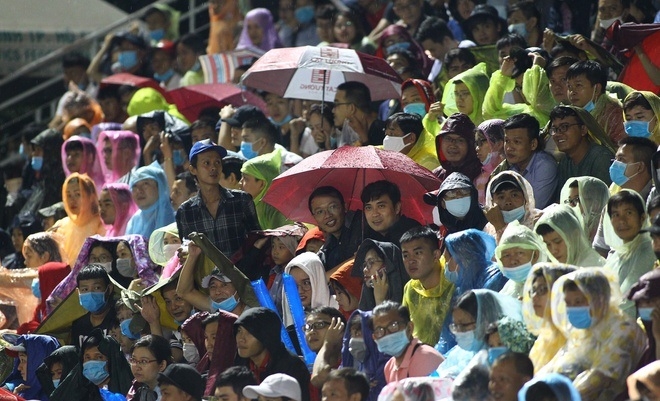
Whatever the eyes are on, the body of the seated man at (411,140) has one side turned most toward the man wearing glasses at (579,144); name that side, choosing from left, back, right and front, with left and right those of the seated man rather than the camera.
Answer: left

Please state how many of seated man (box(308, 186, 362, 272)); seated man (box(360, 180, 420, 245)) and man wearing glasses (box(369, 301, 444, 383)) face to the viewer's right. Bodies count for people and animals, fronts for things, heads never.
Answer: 0

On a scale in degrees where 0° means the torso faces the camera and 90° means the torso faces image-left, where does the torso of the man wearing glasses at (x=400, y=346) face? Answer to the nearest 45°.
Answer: approximately 45°

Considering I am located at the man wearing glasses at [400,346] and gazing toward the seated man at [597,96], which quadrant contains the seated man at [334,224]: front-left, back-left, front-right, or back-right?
front-left

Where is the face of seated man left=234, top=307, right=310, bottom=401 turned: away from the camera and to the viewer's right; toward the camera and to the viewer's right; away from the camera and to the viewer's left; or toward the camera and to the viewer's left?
toward the camera and to the viewer's left

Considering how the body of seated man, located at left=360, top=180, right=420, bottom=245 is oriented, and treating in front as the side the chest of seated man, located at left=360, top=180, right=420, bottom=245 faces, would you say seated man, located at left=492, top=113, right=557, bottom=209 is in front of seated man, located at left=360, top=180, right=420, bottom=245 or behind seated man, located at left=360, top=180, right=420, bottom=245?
behind

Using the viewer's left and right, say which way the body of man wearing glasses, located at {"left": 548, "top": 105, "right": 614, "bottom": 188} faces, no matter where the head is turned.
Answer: facing the viewer and to the left of the viewer

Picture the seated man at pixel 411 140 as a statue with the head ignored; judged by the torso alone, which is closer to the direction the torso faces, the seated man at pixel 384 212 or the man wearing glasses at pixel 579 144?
the seated man

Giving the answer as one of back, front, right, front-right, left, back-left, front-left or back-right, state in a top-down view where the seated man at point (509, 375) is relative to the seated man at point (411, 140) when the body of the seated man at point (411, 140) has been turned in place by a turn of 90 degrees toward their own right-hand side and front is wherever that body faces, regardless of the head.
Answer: back-left

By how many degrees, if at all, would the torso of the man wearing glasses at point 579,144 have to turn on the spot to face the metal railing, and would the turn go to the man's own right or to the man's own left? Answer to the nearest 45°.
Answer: approximately 90° to the man's own right
